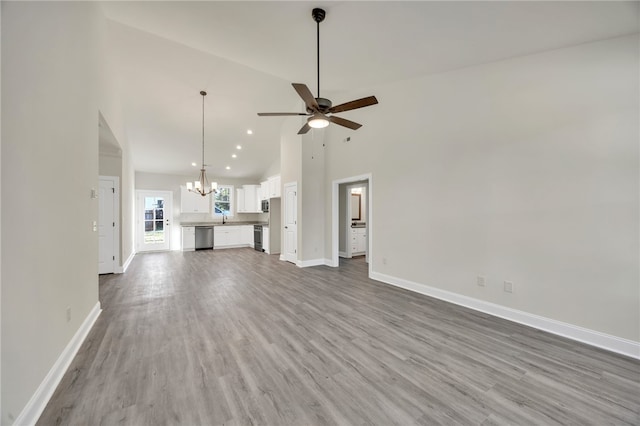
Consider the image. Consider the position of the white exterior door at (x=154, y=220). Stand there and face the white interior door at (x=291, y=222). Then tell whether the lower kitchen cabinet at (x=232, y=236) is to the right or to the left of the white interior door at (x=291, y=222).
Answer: left

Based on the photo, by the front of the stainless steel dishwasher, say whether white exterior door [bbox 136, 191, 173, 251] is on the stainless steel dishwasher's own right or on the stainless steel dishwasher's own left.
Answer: on the stainless steel dishwasher's own right

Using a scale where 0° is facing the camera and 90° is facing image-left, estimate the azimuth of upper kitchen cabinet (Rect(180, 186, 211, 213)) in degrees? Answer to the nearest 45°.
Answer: approximately 0°

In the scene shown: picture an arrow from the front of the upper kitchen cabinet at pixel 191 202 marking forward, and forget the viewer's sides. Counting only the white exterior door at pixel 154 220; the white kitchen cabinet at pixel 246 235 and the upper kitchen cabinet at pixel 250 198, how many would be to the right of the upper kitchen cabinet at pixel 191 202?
1

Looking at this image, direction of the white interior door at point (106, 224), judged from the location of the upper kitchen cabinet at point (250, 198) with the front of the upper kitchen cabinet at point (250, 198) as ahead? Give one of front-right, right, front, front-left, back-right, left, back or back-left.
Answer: front-right

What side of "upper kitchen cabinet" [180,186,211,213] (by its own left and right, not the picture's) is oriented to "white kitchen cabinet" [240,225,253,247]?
left

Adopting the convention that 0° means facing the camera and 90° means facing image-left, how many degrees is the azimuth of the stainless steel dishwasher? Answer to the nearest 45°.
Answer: approximately 0°
